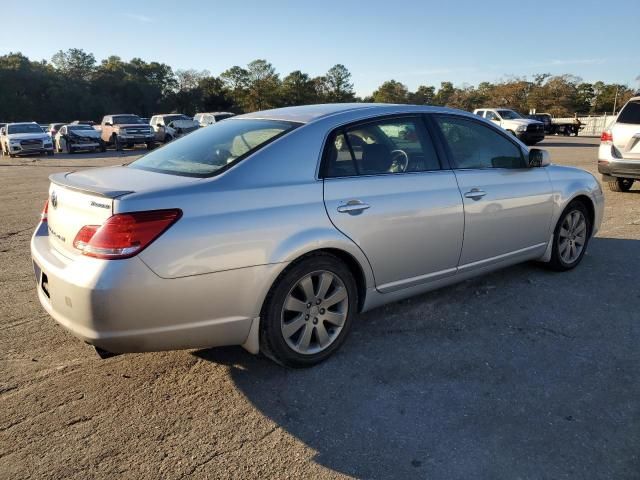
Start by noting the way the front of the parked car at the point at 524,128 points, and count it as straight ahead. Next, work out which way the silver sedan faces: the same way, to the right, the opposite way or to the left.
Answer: to the left

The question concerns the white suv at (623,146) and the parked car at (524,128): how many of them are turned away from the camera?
1

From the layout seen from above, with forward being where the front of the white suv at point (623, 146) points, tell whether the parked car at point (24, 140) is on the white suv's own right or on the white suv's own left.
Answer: on the white suv's own left

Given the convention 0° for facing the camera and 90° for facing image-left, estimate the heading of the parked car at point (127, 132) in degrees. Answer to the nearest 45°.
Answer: approximately 315°

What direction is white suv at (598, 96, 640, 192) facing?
away from the camera

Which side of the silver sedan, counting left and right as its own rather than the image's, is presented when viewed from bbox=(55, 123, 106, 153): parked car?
left

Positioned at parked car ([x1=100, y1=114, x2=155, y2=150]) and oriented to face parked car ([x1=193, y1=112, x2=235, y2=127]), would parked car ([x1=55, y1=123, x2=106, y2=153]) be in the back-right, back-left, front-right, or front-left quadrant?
back-left

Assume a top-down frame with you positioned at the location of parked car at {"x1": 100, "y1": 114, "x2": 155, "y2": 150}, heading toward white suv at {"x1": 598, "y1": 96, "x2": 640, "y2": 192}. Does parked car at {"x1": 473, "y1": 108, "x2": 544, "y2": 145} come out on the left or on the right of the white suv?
left

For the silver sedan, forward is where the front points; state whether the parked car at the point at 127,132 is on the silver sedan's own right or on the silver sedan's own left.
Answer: on the silver sedan's own left

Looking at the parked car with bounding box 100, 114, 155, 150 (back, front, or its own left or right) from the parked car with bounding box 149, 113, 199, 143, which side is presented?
left

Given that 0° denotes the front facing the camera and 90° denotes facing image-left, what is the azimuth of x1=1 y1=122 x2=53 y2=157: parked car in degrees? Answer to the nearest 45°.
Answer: approximately 315°

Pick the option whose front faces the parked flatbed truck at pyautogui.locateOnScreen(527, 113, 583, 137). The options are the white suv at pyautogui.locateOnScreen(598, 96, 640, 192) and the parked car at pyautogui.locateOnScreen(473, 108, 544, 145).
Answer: the white suv
